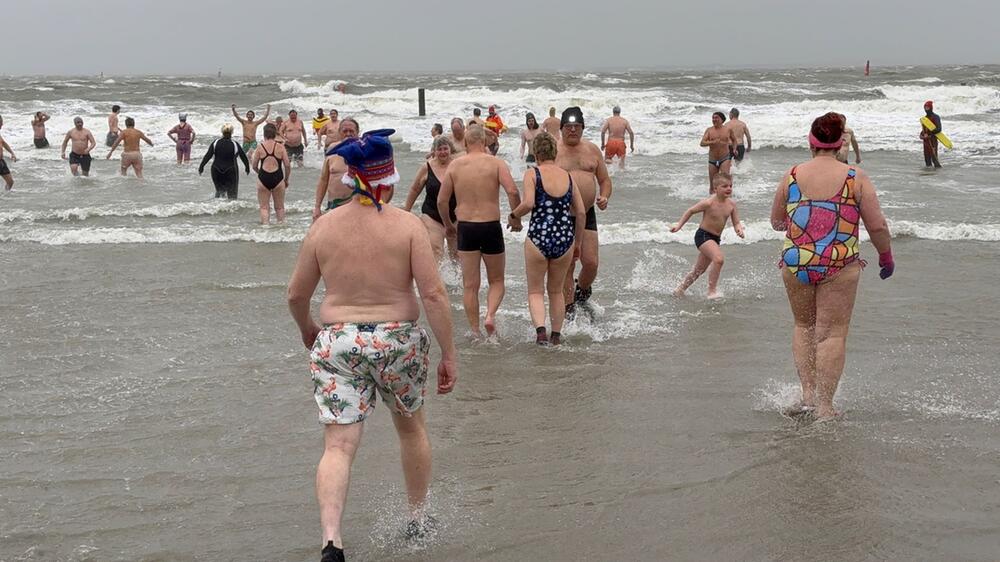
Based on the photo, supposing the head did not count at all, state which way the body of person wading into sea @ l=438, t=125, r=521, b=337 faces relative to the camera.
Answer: away from the camera

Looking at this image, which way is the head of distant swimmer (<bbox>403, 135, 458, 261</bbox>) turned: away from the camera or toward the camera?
toward the camera

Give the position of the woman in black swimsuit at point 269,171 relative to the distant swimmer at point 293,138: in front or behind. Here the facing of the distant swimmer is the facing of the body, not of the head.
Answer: in front

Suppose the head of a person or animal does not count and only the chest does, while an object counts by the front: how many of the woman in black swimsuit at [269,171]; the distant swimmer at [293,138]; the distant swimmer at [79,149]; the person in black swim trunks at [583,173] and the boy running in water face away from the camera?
1

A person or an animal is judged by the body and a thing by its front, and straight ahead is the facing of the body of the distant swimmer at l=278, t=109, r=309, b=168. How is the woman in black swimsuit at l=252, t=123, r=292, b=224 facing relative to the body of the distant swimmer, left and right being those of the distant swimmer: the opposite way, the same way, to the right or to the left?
the opposite way

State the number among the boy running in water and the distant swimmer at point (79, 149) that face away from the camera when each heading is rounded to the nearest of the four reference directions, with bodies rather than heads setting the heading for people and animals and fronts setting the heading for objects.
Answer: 0

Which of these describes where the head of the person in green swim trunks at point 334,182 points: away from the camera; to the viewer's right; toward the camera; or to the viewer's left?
toward the camera

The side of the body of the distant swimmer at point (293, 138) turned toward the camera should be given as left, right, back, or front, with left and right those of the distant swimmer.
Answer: front

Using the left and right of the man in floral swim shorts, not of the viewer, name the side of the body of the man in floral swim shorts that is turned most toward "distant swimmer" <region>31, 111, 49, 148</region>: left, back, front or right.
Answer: front

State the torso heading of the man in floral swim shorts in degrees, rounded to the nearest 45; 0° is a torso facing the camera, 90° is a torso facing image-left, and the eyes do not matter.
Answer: approximately 180°

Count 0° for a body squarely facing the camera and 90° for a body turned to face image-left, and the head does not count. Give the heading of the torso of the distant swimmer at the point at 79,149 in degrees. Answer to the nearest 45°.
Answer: approximately 0°

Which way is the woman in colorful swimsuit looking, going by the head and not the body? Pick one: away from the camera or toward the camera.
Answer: away from the camera
